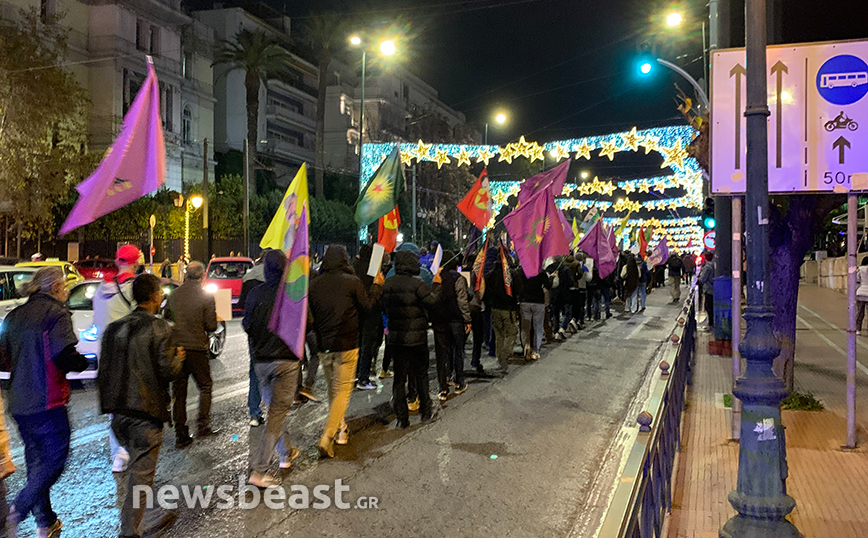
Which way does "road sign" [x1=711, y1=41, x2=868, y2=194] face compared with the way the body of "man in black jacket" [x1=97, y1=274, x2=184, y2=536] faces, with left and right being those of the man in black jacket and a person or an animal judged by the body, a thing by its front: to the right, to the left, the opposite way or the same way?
the opposite way

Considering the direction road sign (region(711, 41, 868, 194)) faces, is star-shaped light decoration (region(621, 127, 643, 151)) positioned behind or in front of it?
behind

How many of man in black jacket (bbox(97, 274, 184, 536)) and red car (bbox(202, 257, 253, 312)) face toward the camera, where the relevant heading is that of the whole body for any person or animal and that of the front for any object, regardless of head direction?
1

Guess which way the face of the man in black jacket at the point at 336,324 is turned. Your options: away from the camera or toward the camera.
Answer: away from the camera

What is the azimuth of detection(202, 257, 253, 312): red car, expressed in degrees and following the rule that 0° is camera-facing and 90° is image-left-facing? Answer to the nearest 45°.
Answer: approximately 0°

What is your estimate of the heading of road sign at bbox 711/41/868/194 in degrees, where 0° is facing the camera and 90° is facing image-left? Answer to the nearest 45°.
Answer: approximately 0°

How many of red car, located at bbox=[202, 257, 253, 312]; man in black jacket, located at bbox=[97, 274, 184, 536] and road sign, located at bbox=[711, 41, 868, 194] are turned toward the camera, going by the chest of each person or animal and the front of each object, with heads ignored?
2

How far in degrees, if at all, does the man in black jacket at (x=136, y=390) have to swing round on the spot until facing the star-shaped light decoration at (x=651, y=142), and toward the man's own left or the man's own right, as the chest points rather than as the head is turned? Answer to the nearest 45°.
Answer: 0° — they already face it

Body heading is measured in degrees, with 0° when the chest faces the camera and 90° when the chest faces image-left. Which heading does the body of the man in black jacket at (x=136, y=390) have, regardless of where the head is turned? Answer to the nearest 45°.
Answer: approximately 225°

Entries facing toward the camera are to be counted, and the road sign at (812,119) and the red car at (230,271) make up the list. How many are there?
2

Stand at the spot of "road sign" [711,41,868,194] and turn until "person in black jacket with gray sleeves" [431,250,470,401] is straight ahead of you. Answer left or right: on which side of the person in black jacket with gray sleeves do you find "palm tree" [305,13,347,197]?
right

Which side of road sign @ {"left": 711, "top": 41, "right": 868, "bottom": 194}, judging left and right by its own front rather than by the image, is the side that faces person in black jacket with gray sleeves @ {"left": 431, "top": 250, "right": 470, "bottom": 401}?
right
